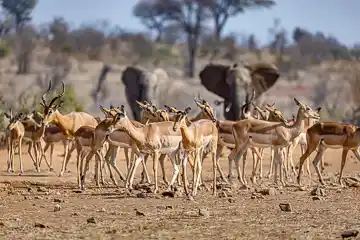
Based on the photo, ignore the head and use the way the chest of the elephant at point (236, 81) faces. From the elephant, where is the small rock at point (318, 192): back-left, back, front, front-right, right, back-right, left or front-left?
front

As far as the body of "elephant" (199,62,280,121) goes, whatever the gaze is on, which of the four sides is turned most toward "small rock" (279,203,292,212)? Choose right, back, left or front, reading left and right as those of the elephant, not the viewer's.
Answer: front

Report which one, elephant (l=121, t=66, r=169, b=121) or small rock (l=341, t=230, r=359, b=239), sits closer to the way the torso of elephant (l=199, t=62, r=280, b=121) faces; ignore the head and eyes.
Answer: the small rock

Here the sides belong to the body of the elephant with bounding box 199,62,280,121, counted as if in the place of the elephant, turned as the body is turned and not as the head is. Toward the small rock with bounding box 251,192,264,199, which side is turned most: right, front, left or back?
front

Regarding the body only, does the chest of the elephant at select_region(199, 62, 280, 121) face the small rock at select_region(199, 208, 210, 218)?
yes

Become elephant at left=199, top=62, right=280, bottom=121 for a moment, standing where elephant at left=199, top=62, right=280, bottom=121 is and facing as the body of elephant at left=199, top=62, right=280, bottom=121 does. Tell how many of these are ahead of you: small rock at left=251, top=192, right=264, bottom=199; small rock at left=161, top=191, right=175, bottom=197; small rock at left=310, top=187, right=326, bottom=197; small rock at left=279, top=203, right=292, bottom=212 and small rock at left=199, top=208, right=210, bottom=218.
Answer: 5

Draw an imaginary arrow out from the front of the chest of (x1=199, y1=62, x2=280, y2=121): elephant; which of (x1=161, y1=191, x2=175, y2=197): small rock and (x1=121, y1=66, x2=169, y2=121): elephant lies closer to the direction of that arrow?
the small rock

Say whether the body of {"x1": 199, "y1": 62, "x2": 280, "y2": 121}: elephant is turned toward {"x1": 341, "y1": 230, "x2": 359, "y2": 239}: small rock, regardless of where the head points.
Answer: yes

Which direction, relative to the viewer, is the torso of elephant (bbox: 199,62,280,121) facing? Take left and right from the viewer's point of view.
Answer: facing the viewer

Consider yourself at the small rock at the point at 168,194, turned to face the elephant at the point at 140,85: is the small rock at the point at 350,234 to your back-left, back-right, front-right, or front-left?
back-right

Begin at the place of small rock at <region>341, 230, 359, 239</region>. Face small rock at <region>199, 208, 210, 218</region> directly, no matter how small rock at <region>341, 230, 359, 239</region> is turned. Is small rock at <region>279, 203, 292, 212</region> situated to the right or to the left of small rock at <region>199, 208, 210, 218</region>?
right

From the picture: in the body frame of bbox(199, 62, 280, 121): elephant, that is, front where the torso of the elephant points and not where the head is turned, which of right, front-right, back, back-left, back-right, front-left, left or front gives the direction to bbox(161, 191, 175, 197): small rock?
front

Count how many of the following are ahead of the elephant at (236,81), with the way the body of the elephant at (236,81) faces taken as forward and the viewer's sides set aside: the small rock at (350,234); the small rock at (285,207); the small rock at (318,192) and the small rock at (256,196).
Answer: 4
